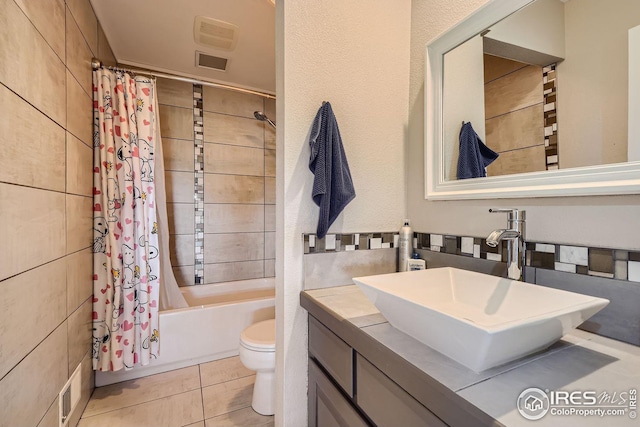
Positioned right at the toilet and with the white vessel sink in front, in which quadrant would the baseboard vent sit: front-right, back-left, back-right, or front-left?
back-right

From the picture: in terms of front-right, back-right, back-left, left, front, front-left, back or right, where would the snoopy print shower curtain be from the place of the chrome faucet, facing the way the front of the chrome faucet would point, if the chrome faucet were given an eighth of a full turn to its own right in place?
front

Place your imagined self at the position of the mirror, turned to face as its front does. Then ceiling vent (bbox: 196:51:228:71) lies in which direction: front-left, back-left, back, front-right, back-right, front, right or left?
front-right

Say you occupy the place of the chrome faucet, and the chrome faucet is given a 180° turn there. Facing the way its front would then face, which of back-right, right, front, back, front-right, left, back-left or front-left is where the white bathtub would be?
back-left

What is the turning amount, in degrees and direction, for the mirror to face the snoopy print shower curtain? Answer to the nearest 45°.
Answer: approximately 45° to its right

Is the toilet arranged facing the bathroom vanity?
no

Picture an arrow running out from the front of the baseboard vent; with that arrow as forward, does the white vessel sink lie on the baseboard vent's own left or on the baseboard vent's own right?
on the baseboard vent's own right

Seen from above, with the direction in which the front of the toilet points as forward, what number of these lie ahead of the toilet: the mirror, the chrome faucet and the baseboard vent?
1

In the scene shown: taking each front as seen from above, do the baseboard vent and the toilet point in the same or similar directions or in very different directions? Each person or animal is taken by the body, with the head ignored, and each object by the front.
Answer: very different directions

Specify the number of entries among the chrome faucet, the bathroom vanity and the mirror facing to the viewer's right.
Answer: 0

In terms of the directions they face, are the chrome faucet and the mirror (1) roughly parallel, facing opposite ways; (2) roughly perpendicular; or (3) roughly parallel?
roughly parallel

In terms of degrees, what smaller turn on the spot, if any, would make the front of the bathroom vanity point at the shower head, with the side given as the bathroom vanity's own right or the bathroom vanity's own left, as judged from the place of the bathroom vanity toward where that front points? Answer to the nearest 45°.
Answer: approximately 90° to the bathroom vanity's own right

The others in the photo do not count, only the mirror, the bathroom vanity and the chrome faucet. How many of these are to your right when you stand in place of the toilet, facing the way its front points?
0

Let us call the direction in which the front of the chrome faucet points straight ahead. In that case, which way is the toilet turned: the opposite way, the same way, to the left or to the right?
the same way

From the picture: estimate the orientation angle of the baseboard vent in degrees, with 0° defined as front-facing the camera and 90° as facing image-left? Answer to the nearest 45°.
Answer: approximately 270°

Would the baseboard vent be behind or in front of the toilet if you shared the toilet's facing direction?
in front
